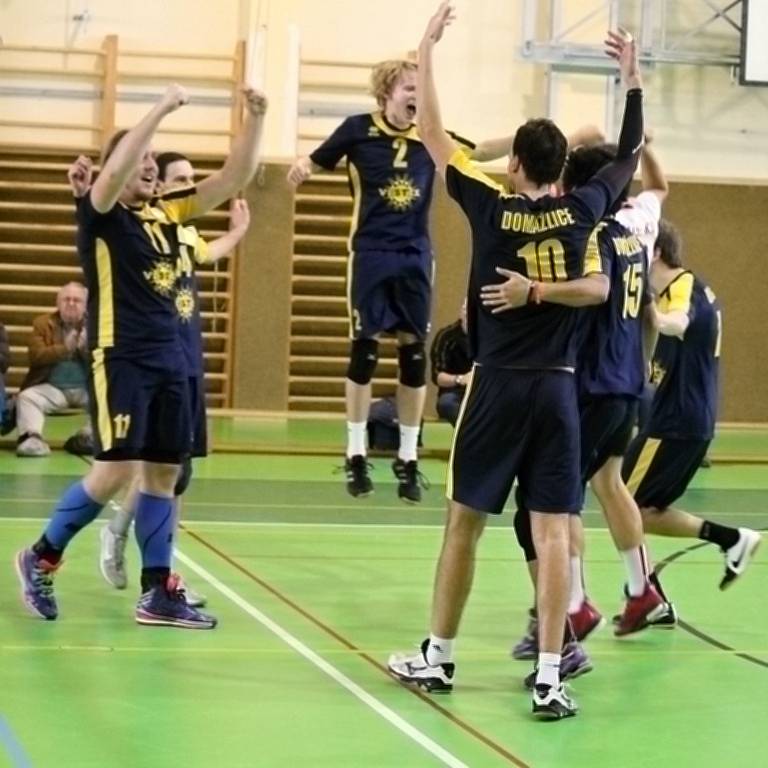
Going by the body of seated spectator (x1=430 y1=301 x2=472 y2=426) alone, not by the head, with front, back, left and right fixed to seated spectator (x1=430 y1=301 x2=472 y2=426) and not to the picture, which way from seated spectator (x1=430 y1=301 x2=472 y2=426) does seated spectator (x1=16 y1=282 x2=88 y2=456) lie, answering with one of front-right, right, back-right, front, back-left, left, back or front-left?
right

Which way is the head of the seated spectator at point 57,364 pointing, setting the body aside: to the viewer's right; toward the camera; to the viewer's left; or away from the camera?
toward the camera

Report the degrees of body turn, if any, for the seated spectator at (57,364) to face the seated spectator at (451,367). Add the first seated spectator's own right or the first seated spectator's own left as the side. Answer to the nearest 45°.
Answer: approximately 90° to the first seated spectator's own left

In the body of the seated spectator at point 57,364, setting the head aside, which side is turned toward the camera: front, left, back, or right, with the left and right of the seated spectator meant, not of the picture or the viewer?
front

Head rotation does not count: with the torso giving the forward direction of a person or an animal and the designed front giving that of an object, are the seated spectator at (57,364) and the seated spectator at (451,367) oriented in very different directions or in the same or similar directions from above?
same or similar directions

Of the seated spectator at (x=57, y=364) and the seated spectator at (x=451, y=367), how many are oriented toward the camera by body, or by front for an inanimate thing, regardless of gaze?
2

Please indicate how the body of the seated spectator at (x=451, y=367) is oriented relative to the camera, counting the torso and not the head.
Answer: toward the camera
